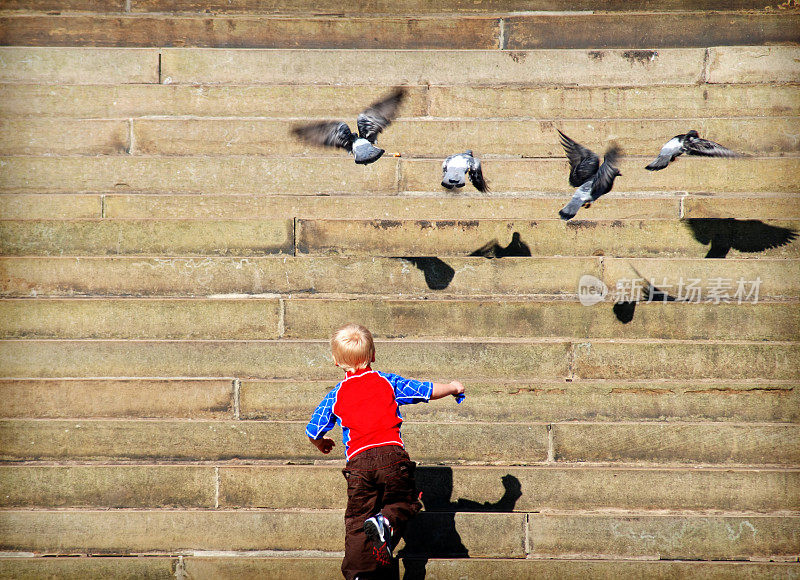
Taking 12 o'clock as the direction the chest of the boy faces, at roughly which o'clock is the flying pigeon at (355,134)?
The flying pigeon is roughly at 12 o'clock from the boy.

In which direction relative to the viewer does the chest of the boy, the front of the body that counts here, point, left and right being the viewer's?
facing away from the viewer

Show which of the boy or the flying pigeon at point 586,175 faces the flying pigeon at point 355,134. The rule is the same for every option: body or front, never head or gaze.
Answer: the boy

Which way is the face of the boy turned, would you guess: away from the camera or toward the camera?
away from the camera
